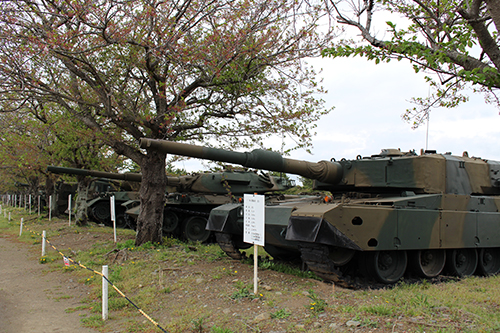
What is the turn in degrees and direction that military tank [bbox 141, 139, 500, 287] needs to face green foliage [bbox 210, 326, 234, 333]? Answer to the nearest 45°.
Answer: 0° — it already faces it

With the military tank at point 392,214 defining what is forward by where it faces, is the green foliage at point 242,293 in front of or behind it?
in front

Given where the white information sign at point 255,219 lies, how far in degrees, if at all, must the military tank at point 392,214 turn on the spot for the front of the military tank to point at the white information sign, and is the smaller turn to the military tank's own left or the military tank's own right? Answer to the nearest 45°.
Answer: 0° — it already faces it

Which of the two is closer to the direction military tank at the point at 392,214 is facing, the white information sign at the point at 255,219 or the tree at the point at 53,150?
the white information sign

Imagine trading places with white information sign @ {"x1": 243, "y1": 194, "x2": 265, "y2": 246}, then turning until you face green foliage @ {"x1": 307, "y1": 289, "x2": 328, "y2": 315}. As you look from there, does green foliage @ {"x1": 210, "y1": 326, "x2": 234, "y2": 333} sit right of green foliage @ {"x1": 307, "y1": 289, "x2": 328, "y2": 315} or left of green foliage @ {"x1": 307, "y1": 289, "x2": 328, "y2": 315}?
right

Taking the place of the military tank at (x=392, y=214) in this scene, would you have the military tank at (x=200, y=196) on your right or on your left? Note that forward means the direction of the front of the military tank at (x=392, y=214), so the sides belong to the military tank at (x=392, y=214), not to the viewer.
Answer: on your right

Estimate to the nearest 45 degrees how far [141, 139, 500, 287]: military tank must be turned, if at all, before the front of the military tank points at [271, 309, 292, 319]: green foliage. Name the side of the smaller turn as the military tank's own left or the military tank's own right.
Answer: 0° — it already faces it

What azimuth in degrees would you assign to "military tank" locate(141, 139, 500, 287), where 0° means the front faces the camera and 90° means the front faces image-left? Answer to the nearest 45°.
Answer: approximately 45°
